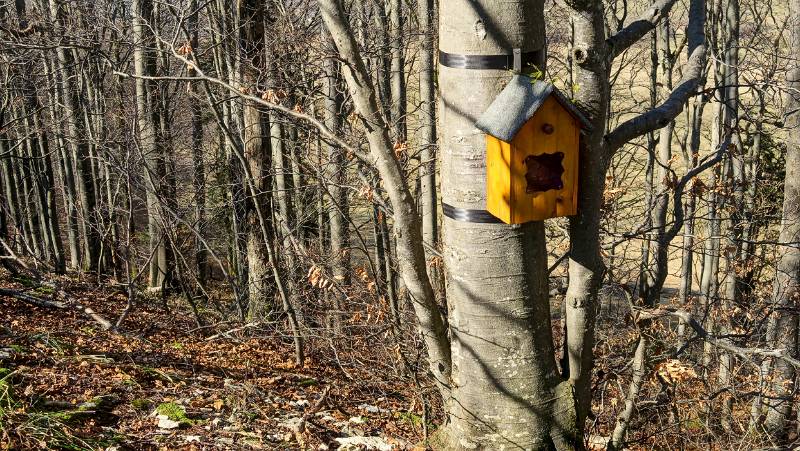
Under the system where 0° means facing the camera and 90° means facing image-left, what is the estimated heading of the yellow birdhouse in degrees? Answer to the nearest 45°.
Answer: approximately 315°

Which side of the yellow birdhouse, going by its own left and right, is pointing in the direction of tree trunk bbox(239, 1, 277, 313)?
back

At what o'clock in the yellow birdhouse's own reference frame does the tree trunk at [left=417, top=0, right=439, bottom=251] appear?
The tree trunk is roughly at 7 o'clock from the yellow birdhouse.

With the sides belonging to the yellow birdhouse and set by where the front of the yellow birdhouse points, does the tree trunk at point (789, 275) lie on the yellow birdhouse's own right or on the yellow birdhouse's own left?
on the yellow birdhouse's own left
